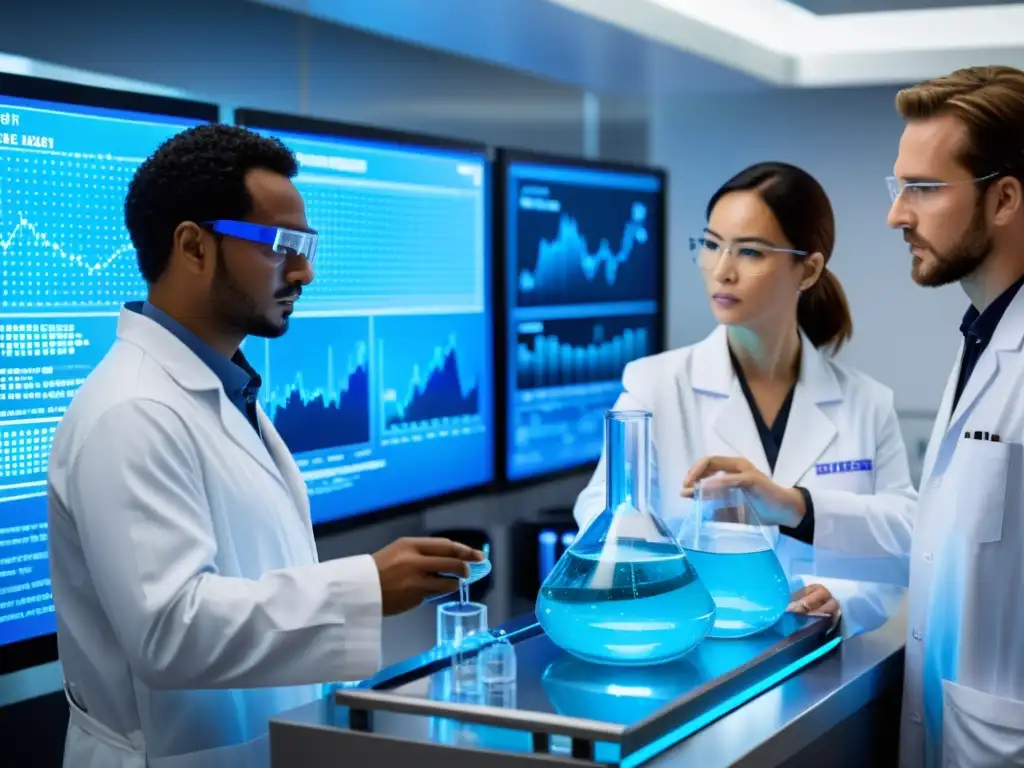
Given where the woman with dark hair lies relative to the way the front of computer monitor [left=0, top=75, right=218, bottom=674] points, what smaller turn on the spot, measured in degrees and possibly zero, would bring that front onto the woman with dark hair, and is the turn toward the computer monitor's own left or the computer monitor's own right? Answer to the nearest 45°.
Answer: approximately 45° to the computer monitor's own left

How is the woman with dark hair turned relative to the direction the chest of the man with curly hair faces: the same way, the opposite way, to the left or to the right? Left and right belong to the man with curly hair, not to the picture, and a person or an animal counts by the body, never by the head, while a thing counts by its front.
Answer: to the right

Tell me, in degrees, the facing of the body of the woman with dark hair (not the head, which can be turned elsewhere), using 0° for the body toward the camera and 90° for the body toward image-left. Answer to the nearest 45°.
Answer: approximately 0°

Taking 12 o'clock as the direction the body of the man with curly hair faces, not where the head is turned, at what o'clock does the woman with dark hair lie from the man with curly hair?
The woman with dark hair is roughly at 11 o'clock from the man with curly hair.

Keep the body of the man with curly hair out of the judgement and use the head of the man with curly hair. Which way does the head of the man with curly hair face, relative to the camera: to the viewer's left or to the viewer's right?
to the viewer's right

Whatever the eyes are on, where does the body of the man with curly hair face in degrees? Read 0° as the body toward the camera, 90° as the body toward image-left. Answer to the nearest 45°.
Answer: approximately 270°

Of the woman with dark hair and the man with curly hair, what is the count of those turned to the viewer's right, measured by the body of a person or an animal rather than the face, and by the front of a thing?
1

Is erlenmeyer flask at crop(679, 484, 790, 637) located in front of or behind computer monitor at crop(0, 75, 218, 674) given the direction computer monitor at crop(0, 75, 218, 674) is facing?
in front

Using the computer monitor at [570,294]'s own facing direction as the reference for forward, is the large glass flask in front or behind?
in front

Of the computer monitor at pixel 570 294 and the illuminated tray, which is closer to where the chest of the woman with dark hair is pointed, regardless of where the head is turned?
the illuminated tray

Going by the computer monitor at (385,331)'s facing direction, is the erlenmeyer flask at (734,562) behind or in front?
in front

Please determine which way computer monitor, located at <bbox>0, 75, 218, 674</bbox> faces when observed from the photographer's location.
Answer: facing the viewer and to the right of the viewer
